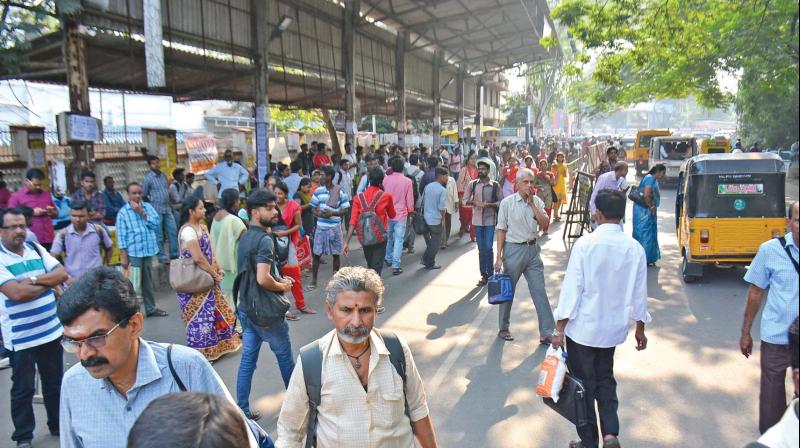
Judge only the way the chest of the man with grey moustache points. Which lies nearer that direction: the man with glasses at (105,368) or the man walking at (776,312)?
the man with glasses

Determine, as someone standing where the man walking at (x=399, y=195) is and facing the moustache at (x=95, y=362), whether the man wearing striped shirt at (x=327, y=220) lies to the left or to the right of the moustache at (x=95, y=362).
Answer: right

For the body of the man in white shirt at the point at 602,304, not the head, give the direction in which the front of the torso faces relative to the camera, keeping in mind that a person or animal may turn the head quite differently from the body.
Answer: away from the camera

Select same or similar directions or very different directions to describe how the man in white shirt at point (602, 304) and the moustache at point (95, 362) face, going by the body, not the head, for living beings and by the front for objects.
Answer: very different directions

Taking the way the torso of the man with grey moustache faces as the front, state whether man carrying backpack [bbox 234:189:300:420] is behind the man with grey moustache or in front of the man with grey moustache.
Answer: behind

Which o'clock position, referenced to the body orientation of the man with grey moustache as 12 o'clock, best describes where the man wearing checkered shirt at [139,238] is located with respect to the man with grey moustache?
The man wearing checkered shirt is roughly at 5 o'clock from the man with grey moustache.

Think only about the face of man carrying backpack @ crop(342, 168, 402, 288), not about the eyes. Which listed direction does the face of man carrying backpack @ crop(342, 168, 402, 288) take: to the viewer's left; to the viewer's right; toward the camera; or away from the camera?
away from the camera

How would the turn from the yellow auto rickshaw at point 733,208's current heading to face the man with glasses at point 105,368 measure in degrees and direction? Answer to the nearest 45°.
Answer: approximately 180°

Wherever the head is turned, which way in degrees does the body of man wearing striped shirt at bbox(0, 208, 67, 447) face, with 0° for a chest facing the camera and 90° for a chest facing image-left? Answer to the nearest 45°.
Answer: approximately 315°

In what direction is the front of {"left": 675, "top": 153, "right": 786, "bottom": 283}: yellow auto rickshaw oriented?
away from the camera

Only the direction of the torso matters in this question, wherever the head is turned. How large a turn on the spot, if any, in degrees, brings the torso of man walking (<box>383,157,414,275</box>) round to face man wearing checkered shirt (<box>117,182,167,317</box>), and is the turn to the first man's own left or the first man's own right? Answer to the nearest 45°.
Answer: approximately 135° to the first man's own left

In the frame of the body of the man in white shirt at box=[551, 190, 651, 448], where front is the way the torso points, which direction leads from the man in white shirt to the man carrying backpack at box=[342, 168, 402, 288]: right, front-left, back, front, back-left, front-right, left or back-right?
front-left

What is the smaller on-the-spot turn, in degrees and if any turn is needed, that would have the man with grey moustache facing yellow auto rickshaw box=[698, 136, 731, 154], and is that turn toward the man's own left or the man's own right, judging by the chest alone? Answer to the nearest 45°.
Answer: approximately 135° to the man's own left

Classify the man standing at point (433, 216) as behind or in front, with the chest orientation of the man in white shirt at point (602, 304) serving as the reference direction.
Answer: in front
